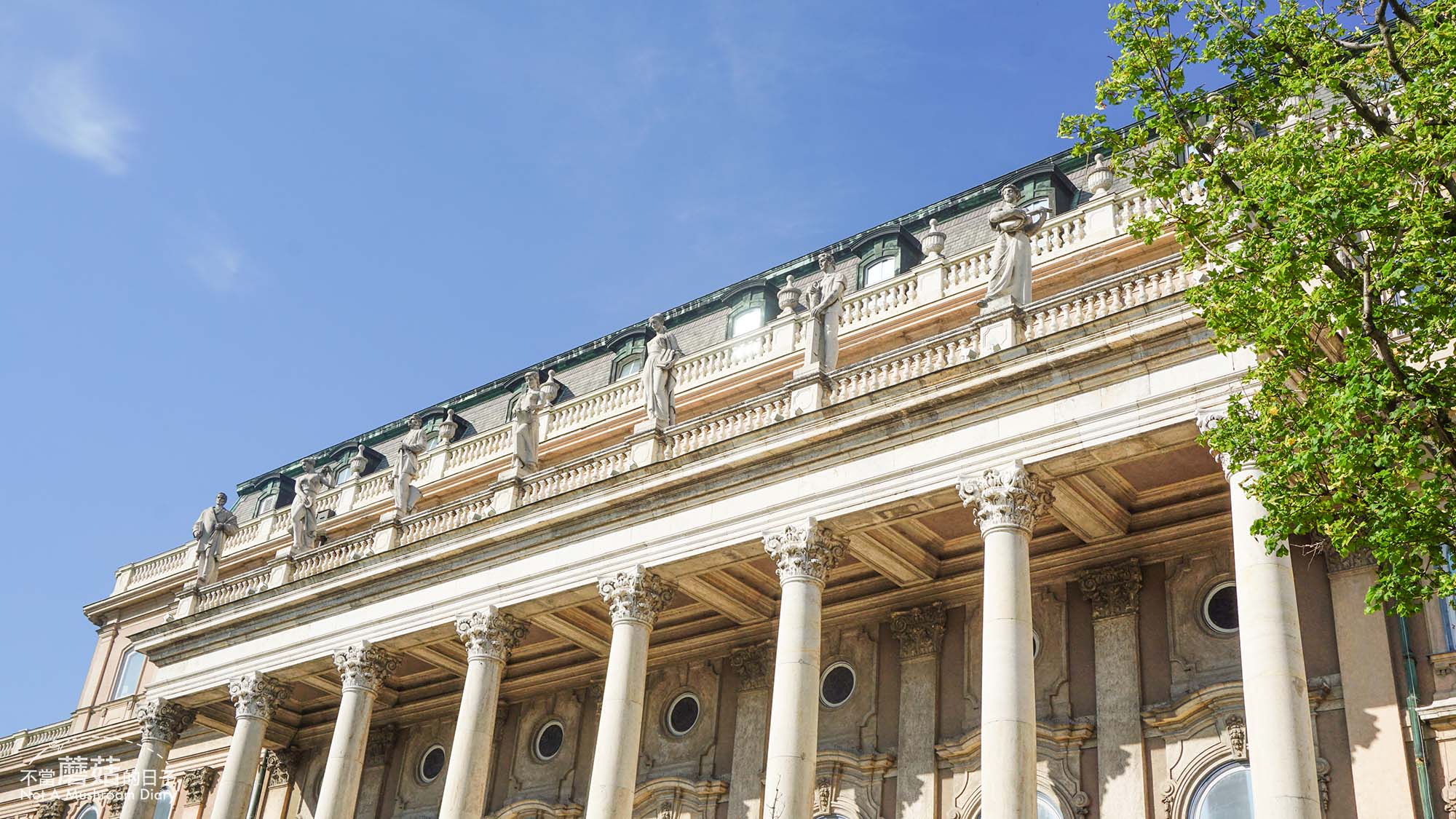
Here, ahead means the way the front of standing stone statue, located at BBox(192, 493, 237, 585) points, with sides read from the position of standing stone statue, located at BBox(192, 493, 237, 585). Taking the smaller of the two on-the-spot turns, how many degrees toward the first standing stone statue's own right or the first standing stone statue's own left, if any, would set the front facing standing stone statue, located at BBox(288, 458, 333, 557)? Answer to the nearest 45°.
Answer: approximately 90° to the first standing stone statue's own left

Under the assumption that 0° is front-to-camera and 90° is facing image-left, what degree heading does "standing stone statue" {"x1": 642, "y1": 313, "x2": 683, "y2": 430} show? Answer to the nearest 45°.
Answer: approximately 45°

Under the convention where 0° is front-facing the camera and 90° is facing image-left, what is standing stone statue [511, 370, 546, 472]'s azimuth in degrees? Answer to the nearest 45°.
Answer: approximately 45°

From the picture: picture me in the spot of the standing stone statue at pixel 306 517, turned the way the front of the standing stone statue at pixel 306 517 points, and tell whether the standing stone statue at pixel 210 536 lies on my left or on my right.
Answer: on my right

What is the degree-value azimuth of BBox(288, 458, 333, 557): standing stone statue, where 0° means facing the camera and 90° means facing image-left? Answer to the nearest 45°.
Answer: approximately 45°

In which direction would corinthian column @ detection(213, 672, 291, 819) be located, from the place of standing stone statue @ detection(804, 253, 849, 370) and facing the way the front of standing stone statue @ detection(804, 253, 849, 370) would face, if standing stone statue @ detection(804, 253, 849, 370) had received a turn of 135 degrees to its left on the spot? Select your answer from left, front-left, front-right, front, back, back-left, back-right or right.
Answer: back-left

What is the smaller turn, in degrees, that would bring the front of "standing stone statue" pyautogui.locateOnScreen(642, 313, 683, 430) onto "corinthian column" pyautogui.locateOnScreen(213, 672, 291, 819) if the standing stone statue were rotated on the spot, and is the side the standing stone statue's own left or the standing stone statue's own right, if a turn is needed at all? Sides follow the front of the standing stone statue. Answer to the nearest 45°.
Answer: approximately 90° to the standing stone statue's own right

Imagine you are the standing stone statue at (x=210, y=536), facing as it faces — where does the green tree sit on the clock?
The green tree is roughly at 10 o'clock from the standing stone statue.

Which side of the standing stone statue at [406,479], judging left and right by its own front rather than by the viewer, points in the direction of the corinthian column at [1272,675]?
left

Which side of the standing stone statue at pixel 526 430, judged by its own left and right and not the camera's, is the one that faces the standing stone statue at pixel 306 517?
right

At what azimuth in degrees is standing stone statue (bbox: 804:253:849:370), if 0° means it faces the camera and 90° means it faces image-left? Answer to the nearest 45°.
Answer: approximately 45°
